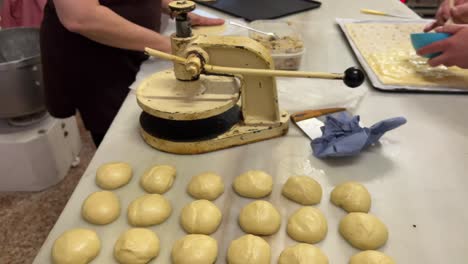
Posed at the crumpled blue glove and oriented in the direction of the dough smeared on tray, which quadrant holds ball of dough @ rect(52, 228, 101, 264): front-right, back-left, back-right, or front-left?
back-left

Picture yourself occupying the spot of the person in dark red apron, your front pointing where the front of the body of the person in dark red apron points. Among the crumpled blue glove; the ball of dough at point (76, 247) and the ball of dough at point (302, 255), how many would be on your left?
0

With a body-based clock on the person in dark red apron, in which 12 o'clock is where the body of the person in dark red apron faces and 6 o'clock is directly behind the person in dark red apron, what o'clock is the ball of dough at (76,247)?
The ball of dough is roughly at 3 o'clock from the person in dark red apron.

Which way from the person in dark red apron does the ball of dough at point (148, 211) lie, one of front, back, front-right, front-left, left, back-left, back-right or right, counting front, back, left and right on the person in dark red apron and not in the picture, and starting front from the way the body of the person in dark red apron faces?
right

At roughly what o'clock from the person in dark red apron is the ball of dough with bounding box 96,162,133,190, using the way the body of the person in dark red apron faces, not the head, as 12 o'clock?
The ball of dough is roughly at 3 o'clock from the person in dark red apron.

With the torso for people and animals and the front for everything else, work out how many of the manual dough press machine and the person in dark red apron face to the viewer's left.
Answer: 1

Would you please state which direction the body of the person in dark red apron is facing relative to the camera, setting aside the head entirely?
to the viewer's right

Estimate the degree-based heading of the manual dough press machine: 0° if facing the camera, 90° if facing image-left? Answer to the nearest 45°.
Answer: approximately 90°

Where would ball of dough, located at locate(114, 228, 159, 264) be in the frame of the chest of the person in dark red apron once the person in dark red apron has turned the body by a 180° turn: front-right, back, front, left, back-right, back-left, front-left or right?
left

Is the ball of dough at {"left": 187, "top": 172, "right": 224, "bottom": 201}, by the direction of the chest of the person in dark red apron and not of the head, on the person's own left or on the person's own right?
on the person's own right

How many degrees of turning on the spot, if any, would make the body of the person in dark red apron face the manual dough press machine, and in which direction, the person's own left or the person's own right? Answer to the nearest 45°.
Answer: approximately 45° to the person's own right

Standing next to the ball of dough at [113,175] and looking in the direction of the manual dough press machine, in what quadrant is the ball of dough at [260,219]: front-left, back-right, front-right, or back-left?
front-right
